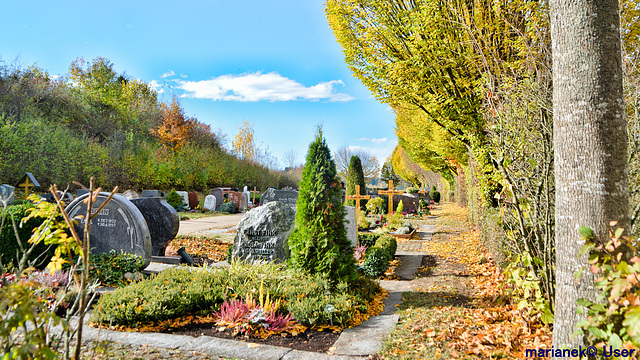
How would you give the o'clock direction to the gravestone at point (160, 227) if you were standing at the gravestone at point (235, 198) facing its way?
the gravestone at point (160, 227) is roughly at 12 o'clock from the gravestone at point (235, 198).

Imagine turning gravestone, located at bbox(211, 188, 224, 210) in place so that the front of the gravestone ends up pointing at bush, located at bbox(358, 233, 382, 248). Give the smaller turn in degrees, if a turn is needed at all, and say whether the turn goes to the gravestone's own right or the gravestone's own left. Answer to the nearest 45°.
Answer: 0° — it already faces it

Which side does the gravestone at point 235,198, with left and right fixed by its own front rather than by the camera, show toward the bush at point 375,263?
front

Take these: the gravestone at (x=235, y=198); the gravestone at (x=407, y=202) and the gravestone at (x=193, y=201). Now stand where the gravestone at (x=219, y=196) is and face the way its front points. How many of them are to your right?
1

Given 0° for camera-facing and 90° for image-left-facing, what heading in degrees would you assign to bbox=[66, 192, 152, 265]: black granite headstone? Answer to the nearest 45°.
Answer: approximately 45°

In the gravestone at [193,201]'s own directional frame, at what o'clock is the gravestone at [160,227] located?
the gravestone at [160,227] is roughly at 12 o'clock from the gravestone at [193,201].

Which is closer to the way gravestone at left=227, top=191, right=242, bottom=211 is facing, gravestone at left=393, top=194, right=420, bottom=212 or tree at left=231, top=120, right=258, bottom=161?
the gravestone

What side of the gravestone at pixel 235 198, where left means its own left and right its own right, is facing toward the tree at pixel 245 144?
back

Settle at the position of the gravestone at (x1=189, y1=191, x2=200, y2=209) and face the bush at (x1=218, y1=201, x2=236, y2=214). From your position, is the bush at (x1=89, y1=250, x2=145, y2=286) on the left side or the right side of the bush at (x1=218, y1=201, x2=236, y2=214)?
right
